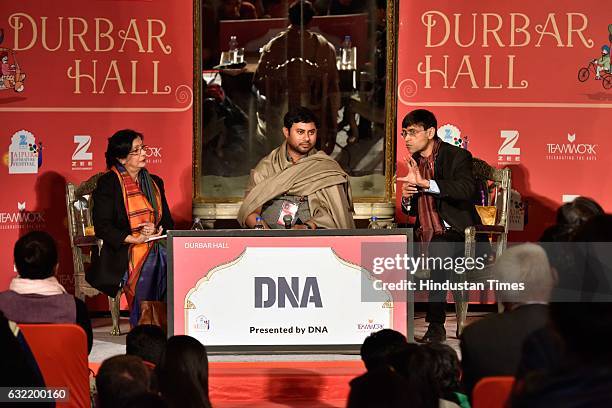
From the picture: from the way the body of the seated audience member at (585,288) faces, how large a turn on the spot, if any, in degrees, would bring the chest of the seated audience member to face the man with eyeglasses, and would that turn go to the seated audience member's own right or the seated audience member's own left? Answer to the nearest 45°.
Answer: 0° — they already face them

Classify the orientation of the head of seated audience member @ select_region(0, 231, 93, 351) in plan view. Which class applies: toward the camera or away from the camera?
away from the camera

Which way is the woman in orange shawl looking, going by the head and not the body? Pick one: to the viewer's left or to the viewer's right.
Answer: to the viewer's right

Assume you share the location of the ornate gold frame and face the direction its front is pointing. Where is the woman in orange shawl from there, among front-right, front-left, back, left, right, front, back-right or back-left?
front-right

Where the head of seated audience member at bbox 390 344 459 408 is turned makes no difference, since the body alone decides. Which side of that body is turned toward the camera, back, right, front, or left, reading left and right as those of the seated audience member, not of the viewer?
back

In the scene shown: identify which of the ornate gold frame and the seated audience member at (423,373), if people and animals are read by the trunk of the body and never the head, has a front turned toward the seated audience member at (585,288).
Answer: the ornate gold frame

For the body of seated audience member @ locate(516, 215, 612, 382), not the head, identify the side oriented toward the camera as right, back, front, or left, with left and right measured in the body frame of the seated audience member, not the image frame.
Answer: back

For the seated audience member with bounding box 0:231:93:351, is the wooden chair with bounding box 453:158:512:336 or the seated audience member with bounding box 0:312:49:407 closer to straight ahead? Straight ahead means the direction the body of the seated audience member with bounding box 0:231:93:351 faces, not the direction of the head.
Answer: the wooden chair

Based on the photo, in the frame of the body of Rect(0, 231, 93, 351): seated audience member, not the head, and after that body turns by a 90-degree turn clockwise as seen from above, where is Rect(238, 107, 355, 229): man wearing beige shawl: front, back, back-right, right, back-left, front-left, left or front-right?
front-left

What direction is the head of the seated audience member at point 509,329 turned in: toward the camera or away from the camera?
away from the camera
